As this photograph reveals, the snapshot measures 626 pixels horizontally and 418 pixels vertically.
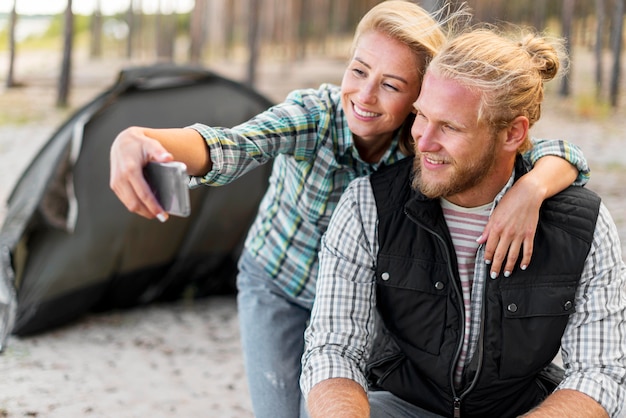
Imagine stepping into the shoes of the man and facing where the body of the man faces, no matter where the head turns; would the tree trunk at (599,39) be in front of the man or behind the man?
behind

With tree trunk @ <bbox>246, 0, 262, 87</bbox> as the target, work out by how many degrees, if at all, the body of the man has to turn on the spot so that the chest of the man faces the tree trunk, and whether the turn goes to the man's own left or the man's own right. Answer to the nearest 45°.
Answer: approximately 180°

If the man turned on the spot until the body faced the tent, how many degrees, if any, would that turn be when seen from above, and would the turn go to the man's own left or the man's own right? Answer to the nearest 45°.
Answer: approximately 135° to the man's own right

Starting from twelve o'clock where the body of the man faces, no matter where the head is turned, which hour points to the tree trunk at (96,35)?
The tree trunk is roughly at 5 o'clock from the man.

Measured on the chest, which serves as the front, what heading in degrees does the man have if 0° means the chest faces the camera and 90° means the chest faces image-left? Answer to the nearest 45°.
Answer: approximately 0°

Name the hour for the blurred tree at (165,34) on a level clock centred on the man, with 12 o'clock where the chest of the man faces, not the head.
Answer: The blurred tree is roughly at 5 o'clock from the man.

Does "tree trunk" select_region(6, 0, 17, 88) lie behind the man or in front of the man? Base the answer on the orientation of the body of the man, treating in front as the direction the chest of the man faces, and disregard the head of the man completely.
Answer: behind

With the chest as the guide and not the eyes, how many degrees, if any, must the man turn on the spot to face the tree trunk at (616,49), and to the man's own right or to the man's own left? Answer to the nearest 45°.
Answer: approximately 180°

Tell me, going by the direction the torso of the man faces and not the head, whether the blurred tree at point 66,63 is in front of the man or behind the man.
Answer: behind

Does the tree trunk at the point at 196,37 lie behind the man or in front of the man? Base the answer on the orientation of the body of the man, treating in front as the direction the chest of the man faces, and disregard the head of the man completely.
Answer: behind
